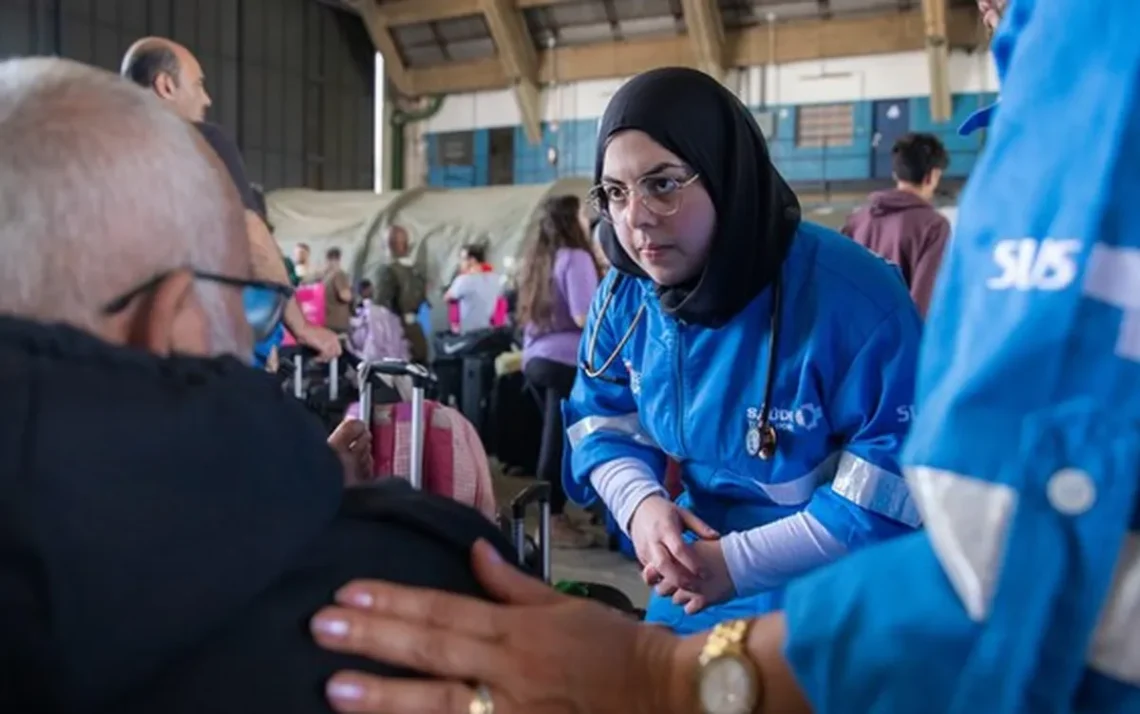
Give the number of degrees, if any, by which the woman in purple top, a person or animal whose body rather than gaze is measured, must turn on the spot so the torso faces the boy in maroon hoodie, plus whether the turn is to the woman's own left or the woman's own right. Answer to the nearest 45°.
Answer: approximately 90° to the woman's own right

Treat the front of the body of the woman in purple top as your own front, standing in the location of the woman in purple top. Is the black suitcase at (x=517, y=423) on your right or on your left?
on your left

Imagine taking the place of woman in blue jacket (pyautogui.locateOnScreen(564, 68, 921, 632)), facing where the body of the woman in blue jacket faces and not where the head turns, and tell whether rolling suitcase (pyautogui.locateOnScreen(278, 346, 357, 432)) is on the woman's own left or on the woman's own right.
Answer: on the woman's own right

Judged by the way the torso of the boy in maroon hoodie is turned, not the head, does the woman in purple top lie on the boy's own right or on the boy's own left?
on the boy's own left

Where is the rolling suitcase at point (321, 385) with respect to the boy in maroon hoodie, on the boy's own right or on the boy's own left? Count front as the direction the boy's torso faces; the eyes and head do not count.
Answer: on the boy's own left

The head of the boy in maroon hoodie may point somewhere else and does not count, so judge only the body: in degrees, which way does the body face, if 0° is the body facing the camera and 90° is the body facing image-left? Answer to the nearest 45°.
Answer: approximately 225°

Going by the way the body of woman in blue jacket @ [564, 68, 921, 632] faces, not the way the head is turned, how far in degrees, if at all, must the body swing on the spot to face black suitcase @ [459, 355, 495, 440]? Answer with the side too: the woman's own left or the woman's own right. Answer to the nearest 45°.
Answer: approximately 135° to the woman's own right

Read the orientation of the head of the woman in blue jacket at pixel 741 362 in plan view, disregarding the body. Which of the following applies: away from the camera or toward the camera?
toward the camera

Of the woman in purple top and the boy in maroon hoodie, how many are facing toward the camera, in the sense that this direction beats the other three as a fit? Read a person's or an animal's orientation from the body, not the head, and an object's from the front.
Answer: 0

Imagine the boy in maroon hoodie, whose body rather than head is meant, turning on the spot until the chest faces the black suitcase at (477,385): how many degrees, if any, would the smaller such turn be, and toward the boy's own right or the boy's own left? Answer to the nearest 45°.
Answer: approximately 90° to the boy's own left

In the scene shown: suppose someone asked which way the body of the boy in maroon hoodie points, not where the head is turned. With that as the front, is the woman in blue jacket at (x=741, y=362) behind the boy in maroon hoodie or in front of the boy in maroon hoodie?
behind

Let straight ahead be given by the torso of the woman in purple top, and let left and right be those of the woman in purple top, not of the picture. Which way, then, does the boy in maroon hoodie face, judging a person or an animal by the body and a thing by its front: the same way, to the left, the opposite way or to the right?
the same way

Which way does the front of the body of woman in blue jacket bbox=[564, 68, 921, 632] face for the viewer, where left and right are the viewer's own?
facing the viewer and to the left of the viewer

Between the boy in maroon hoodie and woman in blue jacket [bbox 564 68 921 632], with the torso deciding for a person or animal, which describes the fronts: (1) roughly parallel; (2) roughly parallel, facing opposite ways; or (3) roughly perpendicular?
roughly parallel, facing opposite ways

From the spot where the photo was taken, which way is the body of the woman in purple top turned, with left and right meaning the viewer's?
facing away from the viewer and to the right of the viewer
